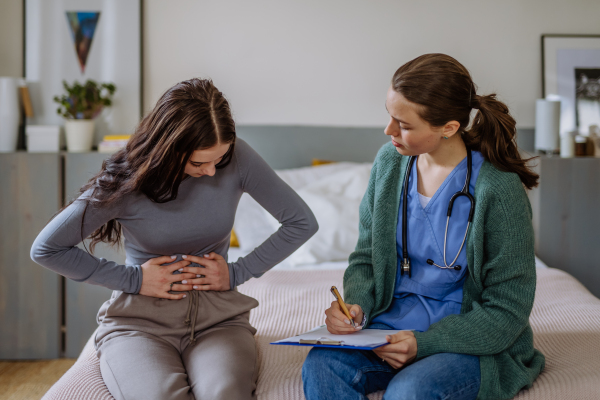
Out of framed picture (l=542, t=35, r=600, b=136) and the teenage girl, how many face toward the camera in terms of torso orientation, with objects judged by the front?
2

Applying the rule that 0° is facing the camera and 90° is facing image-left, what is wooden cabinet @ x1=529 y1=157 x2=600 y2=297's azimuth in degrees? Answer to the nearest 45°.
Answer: approximately 0°

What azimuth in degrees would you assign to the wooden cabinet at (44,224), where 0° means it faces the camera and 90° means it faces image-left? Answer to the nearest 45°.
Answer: approximately 0°

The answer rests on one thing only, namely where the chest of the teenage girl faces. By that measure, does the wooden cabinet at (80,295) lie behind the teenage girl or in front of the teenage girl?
behind

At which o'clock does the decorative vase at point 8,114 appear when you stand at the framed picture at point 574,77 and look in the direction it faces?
The decorative vase is roughly at 2 o'clock from the framed picture.

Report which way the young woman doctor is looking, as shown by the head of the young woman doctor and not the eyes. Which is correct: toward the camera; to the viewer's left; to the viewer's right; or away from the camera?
to the viewer's left
